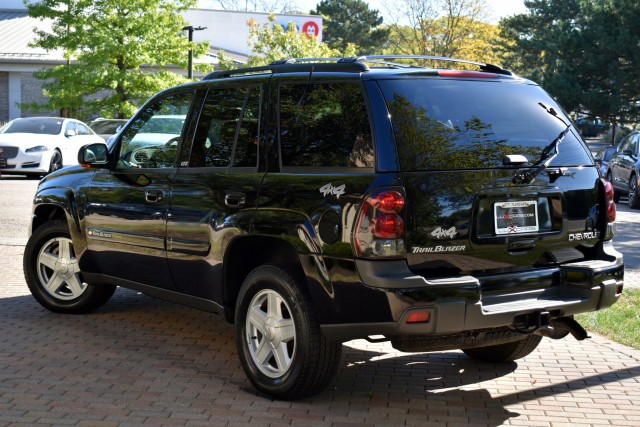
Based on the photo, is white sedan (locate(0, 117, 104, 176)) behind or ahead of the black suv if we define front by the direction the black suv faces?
ahead

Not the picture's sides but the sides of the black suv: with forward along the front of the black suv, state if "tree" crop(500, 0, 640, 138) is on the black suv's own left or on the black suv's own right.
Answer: on the black suv's own right

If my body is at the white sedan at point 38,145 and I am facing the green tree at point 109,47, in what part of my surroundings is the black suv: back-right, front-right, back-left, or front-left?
back-right

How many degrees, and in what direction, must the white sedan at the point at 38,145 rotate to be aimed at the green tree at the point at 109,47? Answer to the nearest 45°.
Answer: approximately 135° to its right

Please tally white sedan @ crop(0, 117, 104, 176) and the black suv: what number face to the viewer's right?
0

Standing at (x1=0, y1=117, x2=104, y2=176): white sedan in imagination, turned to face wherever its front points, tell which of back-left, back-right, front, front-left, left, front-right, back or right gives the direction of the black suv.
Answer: front-left

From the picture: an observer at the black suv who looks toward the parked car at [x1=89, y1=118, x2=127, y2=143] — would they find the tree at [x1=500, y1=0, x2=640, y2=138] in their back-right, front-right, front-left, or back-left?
front-right

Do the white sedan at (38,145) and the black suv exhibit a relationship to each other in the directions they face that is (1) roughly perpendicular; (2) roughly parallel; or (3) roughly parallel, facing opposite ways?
roughly perpendicular

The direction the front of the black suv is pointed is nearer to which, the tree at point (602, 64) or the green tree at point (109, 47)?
the green tree

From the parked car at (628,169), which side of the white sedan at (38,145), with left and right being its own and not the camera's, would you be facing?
left

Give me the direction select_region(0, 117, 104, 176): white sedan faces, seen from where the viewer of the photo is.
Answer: facing the viewer and to the left of the viewer

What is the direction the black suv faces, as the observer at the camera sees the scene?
facing away from the viewer and to the left of the viewer
